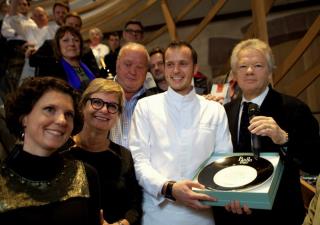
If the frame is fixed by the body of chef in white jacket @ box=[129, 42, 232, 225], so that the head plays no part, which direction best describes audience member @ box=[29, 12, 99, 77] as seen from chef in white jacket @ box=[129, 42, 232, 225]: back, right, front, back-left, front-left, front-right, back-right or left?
back-right

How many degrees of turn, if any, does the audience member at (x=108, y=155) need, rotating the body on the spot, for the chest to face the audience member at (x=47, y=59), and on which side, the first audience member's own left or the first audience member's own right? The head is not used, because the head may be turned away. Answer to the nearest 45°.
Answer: approximately 180°

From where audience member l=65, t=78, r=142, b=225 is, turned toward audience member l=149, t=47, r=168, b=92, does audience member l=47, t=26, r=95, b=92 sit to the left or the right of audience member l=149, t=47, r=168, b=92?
left

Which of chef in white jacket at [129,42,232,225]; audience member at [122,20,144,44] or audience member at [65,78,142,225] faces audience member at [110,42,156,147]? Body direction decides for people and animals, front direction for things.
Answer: audience member at [122,20,144,44]

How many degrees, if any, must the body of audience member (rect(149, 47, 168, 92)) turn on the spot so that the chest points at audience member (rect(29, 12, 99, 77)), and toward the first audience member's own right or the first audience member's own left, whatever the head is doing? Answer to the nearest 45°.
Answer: approximately 90° to the first audience member's own right

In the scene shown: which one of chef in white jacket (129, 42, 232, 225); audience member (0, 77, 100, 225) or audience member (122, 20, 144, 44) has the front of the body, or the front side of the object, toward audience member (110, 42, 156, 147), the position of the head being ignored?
audience member (122, 20, 144, 44)

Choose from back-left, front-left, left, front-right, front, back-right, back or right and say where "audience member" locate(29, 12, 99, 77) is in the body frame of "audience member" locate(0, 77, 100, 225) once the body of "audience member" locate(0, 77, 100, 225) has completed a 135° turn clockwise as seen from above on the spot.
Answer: right

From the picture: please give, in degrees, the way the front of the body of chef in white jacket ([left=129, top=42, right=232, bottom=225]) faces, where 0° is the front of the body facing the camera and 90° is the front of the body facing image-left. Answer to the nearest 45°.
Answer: approximately 0°
